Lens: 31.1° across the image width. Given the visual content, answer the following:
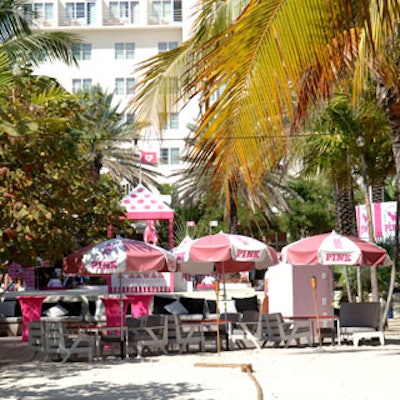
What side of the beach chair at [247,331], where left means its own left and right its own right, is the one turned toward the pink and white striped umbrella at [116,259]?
front

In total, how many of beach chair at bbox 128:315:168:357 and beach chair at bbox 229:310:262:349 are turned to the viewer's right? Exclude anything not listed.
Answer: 0

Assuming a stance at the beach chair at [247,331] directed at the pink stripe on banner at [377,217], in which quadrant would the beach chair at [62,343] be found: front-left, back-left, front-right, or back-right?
back-left

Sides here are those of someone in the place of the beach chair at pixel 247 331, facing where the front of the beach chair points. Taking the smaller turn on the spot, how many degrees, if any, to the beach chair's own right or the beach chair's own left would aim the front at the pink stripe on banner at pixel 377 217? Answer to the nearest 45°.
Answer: approximately 135° to the beach chair's own right

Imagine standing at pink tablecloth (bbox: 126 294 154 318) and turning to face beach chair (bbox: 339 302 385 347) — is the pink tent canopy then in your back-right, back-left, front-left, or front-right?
back-left
